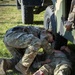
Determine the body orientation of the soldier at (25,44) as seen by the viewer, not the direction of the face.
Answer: to the viewer's right

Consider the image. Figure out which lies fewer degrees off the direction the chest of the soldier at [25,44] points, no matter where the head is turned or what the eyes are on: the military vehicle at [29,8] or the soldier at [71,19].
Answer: the soldier

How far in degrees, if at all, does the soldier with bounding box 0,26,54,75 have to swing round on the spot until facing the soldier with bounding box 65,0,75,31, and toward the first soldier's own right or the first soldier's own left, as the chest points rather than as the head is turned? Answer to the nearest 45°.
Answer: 0° — they already face them

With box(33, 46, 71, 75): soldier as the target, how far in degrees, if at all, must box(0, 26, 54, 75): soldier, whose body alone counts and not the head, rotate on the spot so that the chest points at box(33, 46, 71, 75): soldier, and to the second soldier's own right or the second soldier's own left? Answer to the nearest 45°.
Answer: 0° — they already face them

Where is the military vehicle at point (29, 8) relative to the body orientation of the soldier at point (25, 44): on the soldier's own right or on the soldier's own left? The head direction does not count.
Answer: on the soldier's own left
